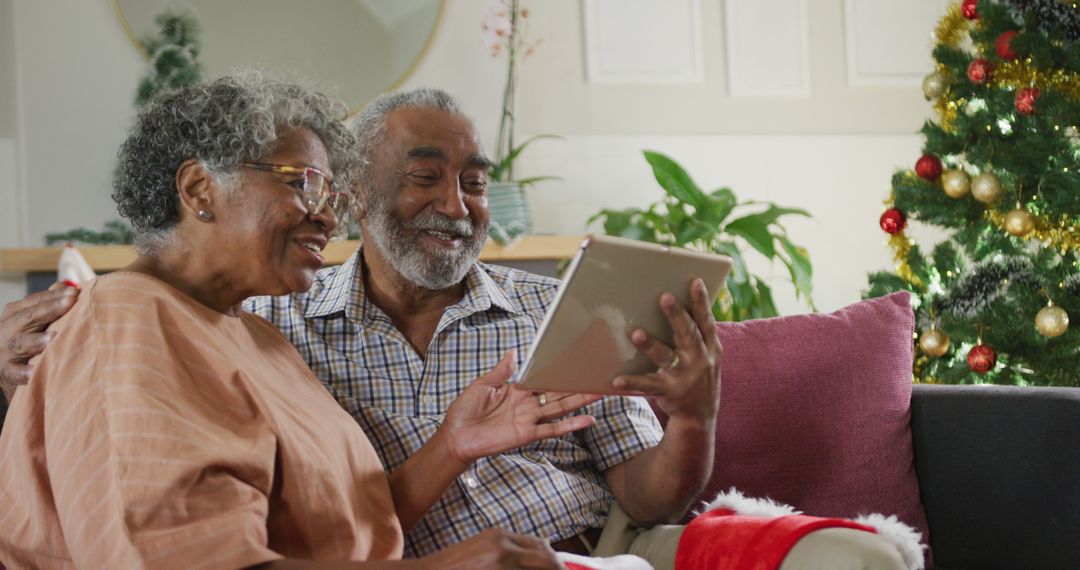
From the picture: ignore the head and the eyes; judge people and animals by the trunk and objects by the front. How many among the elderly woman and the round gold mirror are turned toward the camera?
1

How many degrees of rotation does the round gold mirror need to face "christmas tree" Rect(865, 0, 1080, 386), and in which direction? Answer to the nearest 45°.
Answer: approximately 45° to its left

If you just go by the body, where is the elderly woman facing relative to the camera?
to the viewer's right

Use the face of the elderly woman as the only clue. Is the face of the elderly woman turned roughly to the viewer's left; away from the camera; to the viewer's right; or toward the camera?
to the viewer's right

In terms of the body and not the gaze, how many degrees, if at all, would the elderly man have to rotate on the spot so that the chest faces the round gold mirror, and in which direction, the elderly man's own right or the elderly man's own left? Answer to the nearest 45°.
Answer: approximately 135° to the elderly man's own left

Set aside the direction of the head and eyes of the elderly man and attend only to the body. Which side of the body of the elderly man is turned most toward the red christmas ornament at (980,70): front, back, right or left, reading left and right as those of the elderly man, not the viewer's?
left
